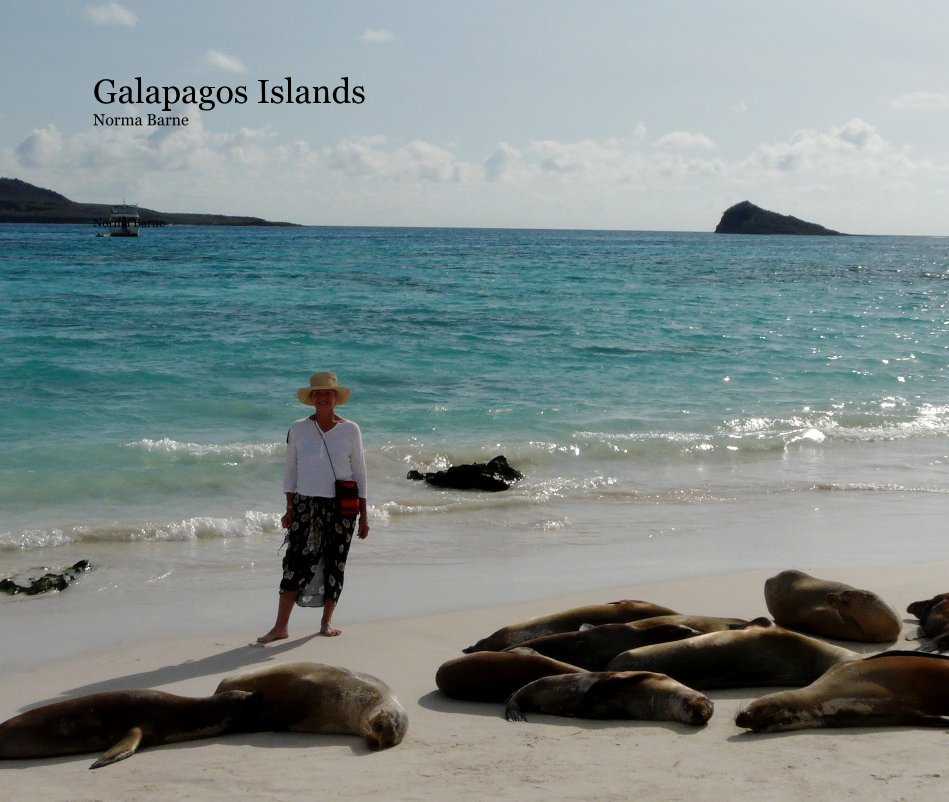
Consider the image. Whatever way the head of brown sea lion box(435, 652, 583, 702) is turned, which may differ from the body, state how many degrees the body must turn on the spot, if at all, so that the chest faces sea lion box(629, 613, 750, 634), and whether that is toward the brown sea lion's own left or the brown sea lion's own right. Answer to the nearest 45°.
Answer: approximately 135° to the brown sea lion's own right

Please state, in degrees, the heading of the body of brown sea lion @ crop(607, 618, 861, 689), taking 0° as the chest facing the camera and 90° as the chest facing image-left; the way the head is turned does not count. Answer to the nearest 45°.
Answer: approximately 270°

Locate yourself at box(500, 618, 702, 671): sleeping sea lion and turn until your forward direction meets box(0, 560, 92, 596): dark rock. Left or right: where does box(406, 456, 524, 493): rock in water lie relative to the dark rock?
right

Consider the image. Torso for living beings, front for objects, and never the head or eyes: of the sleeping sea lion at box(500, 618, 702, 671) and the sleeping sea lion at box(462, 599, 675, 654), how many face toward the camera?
0

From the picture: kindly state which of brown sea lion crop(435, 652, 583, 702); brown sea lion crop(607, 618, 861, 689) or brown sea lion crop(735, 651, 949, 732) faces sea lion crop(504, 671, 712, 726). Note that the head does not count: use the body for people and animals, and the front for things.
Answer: brown sea lion crop(735, 651, 949, 732)

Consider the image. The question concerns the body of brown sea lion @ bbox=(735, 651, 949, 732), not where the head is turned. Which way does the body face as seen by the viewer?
to the viewer's left

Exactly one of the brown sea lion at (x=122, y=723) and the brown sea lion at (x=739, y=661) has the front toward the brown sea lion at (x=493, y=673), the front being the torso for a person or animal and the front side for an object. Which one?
the brown sea lion at (x=122, y=723)

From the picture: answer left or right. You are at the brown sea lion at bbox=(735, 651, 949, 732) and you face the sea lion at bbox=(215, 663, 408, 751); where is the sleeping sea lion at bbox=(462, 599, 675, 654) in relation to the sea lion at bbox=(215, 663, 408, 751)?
right
